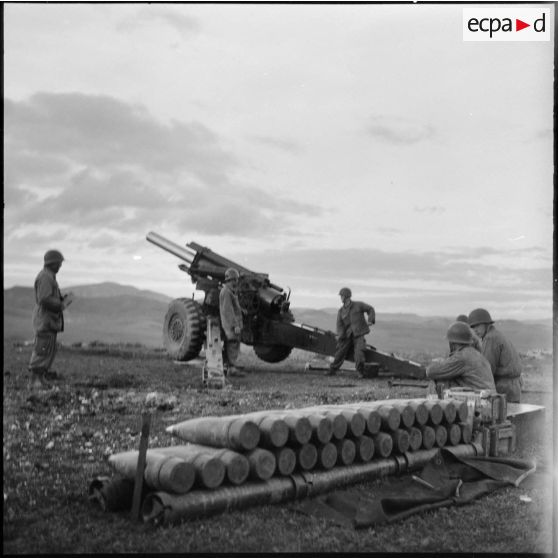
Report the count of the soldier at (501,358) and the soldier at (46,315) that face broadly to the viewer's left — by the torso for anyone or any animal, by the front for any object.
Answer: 1

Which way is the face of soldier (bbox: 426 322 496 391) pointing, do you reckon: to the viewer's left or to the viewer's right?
to the viewer's left

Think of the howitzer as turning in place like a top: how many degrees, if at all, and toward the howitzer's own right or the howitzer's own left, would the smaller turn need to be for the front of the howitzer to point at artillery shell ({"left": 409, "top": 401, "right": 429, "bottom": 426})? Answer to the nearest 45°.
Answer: approximately 135° to the howitzer's own left

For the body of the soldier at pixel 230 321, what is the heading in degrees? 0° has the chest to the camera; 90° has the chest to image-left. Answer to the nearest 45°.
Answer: approximately 270°

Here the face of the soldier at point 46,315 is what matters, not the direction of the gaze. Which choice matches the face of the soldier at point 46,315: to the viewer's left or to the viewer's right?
to the viewer's right

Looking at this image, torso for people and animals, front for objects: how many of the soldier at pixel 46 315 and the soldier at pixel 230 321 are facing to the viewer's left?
0

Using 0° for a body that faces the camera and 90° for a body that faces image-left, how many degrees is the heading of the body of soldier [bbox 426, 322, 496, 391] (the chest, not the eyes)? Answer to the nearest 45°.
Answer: approximately 135°

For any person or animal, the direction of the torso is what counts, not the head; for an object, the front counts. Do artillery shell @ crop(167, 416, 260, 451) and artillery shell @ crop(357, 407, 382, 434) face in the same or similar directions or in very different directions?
same or similar directions

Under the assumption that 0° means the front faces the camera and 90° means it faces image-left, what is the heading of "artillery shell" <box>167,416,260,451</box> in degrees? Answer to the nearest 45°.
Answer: approximately 135°

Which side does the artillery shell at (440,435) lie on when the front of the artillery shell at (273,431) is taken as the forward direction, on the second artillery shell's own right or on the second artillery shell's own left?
on the second artillery shell's own right

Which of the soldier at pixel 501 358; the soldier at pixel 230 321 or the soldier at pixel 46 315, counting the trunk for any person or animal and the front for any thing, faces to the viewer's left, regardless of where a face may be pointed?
the soldier at pixel 501 358

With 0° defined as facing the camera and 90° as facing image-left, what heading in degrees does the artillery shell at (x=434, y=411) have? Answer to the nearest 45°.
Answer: approximately 135°

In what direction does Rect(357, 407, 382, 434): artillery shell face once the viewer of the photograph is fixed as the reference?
facing away from the viewer and to the left of the viewer

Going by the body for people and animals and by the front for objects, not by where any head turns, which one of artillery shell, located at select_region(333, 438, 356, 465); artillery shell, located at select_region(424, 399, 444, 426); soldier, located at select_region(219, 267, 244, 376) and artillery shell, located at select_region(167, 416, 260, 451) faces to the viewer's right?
the soldier
